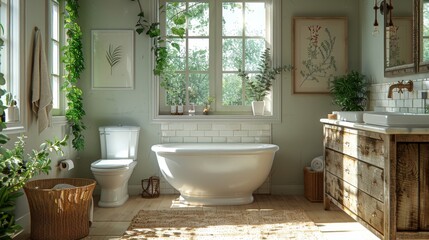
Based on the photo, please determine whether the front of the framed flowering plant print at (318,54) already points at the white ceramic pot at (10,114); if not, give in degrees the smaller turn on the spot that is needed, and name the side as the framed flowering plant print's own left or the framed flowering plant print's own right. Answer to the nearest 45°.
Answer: approximately 45° to the framed flowering plant print's own right

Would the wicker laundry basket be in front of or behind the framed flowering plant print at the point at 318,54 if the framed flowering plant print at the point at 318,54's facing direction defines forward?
in front

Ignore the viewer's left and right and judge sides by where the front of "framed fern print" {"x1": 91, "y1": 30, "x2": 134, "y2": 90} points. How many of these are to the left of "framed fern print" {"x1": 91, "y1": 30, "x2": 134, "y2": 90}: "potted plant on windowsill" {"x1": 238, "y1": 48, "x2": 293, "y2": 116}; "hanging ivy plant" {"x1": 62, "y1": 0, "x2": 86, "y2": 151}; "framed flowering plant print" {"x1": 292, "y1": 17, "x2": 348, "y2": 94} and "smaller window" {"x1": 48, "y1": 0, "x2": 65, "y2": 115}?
2

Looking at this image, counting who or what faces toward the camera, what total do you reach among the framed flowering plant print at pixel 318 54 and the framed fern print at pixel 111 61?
2

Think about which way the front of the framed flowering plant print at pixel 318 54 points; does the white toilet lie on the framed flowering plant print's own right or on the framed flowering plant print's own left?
on the framed flowering plant print's own right

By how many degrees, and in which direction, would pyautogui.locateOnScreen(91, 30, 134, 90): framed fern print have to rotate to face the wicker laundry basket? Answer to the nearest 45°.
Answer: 0° — it already faces it

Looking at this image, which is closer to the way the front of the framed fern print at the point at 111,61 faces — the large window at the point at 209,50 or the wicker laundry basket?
the wicker laundry basket

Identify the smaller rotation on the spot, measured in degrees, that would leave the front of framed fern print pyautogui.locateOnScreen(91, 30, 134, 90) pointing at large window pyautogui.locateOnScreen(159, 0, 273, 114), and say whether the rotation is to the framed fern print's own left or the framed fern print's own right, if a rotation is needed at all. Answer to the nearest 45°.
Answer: approximately 90° to the framed fern print's own left

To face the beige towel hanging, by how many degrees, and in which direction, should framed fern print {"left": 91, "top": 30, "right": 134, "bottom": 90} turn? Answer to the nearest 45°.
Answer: approximately 45° to its right

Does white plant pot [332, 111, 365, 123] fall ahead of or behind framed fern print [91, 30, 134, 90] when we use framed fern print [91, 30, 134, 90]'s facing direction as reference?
ahead

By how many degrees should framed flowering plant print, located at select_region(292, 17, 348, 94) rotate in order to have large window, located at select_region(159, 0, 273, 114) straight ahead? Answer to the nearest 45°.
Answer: approximately 90° to its right

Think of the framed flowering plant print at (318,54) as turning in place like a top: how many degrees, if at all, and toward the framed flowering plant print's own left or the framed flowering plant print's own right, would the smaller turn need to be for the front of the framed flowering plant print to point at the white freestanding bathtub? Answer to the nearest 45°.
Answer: approximately 45° to the framed flowering plant print's own right

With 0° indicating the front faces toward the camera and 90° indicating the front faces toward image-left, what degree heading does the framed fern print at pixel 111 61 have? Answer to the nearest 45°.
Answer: approximately 0°
